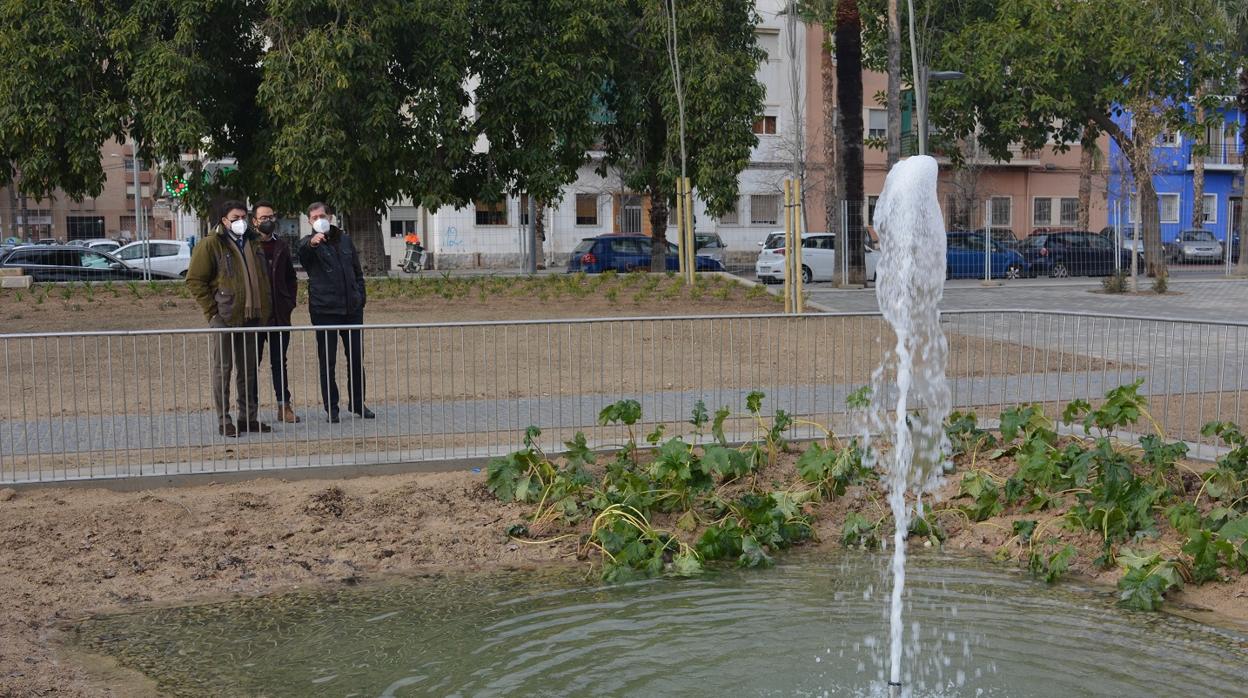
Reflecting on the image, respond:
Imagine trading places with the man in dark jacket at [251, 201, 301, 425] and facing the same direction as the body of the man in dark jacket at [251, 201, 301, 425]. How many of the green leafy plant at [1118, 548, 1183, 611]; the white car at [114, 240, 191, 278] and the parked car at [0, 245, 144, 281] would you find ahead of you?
1

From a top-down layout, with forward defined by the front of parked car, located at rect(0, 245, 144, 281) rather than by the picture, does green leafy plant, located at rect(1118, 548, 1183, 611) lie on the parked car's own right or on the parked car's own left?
on the parked car's own right

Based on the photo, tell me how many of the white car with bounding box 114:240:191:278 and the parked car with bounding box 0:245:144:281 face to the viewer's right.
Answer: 1

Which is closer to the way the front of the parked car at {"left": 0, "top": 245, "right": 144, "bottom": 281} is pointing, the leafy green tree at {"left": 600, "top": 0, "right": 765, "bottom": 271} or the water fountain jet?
the leafy green tree
